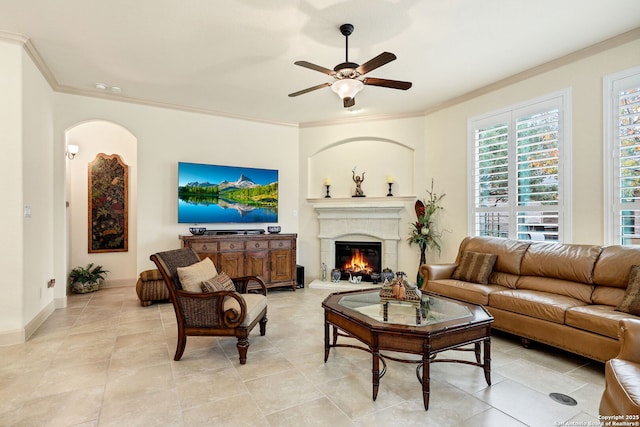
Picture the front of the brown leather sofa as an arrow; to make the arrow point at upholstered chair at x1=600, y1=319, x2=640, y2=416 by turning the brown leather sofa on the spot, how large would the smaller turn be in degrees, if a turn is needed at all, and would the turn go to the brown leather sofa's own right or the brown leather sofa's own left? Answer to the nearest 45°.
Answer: approximately 45° to the brown leather sofa's own left

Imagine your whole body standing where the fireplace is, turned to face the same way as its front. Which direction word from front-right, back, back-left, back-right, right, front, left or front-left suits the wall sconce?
right

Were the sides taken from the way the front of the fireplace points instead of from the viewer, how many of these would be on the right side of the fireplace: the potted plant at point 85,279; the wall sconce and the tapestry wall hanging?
3

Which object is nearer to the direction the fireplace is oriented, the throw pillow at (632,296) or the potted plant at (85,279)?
the throw pillow

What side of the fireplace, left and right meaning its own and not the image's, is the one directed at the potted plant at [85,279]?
right

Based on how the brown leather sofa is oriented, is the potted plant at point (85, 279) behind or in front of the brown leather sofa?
in front

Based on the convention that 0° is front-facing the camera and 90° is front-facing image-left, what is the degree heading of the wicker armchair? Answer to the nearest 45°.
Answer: approximately 270°
